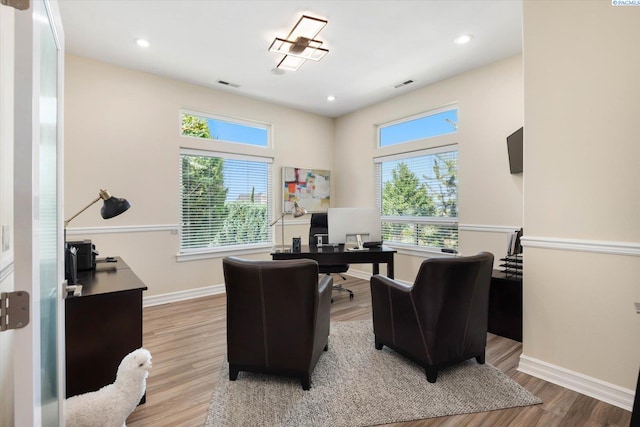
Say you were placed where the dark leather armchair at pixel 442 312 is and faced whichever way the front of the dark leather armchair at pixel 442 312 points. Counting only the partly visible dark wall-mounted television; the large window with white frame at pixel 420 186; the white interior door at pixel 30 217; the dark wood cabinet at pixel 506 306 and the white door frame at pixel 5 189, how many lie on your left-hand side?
2

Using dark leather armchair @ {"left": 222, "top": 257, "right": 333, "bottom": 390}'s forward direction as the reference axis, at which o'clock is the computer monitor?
The computer monitor is roughly at 1 o'clock from the dark leather armchair.

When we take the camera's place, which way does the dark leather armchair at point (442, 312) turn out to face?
facing away from the viewer and to the left of the viewer

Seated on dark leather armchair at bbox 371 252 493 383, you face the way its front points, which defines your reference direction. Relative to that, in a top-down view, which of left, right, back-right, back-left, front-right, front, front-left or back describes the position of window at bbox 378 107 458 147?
front-right

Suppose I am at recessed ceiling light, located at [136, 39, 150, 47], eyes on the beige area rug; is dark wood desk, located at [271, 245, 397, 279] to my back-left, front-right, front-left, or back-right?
front-left

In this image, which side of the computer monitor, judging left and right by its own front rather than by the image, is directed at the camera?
back

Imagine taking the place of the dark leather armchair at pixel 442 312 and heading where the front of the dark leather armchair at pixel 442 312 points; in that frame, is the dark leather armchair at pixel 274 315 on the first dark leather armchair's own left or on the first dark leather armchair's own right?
on the first dark leather armchair's own left

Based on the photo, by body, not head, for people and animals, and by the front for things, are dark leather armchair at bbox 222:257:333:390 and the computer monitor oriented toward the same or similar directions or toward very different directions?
same or similar directions

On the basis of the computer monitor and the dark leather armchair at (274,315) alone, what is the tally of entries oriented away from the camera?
2

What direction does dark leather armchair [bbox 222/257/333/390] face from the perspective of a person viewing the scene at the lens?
facing away from the viewer

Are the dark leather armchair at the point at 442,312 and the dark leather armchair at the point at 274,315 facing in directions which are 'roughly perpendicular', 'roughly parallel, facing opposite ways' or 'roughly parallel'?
roughly parallel
